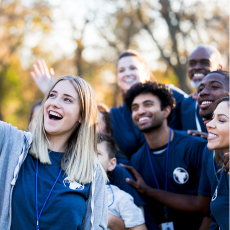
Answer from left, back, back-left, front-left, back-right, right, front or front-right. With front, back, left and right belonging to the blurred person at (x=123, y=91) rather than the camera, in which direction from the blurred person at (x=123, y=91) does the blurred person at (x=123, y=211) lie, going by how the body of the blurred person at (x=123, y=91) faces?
front-left

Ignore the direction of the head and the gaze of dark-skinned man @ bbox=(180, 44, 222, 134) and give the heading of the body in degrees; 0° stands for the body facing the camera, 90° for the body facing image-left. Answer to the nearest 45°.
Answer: approximately 45°

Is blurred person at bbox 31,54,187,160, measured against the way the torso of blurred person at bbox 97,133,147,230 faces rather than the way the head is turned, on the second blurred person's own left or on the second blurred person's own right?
on the second blurred person's own right

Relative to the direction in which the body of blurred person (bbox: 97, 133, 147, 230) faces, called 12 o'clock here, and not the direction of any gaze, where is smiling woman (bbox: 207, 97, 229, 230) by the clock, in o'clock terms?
The smiling woman is roughly at 9 o'clock from the blurred person.

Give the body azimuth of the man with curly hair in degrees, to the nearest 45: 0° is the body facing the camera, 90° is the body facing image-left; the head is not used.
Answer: approximately 45°
